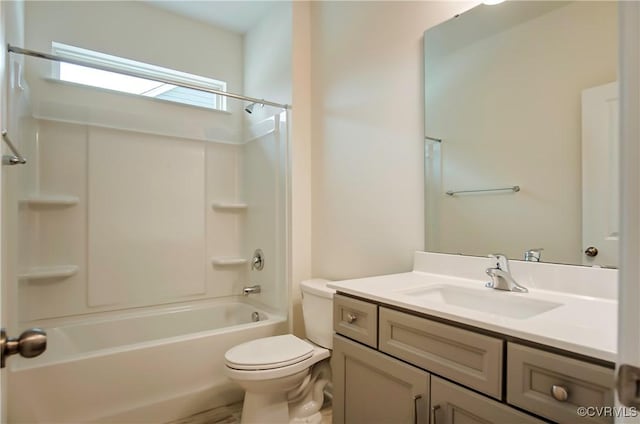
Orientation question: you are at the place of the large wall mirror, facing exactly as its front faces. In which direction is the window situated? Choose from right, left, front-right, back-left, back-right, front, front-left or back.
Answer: front-right

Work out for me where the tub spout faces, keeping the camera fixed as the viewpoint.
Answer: facing the viewer and to the left of the viewer

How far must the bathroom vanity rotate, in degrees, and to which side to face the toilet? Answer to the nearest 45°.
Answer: approximately 90° to its right

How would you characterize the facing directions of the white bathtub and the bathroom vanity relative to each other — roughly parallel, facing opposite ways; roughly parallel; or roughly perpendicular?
roughly perpendicular

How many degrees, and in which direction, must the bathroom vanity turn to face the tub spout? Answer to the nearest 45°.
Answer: approximately 90° to its right

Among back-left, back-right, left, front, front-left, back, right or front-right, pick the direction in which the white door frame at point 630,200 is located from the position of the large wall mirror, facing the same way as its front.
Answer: front-left

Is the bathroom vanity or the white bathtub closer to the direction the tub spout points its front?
the white bathtub

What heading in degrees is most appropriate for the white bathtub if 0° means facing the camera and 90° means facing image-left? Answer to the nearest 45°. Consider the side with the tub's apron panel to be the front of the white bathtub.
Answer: approximately 0°

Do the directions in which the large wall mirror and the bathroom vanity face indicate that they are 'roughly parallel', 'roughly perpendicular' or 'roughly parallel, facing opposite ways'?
roughly parallel

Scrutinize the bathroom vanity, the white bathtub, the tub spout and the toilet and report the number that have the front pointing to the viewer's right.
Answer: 0

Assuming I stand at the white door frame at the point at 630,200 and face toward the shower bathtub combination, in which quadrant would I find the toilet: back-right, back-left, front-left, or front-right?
front-right

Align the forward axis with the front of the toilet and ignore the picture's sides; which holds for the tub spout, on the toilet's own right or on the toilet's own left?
on the toilet's own right

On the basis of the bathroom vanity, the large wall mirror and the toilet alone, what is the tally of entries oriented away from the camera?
0

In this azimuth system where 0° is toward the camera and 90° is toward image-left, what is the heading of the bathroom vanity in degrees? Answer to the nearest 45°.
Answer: approximately 45°
